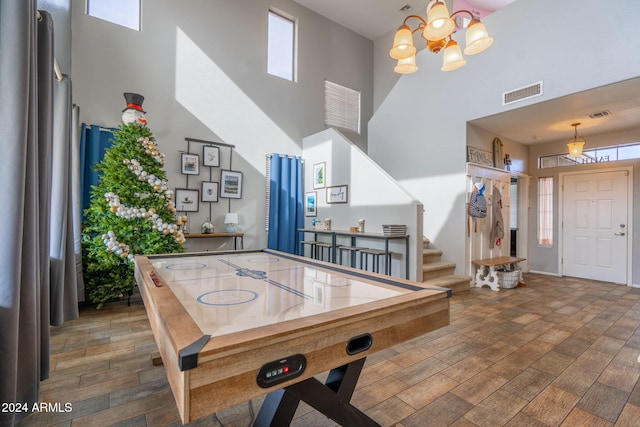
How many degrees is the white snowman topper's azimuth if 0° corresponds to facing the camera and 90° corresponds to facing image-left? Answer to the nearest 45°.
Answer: approximately 315°

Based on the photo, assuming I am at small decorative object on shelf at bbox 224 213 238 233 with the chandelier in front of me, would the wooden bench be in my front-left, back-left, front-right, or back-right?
front-left

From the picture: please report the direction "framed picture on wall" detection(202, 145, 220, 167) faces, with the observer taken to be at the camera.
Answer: facing the viewer and to the right of the viewer

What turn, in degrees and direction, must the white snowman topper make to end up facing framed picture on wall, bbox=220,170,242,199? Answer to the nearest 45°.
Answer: approximately 90° to its left

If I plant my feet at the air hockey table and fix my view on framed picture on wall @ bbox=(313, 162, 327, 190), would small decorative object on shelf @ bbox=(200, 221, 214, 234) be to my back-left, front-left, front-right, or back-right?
front-left

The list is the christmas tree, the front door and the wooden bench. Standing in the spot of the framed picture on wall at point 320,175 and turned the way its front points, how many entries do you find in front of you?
1

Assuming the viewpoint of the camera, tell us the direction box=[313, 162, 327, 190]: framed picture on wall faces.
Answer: facing the viewer and to the left of the viewer

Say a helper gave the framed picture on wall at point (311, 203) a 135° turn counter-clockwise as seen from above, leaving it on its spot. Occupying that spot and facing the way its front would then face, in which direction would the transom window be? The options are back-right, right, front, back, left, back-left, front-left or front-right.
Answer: front

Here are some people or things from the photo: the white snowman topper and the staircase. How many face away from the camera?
0

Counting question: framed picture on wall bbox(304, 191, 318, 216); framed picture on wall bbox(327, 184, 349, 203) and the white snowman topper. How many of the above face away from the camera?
0

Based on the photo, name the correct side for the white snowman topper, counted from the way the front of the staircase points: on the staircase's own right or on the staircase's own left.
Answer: on the staircase's own right

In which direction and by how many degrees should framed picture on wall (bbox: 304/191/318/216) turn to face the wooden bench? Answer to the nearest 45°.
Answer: approximately 135° to its left

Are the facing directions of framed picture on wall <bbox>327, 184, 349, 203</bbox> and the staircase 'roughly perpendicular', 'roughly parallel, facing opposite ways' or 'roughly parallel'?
roughly perpendicular

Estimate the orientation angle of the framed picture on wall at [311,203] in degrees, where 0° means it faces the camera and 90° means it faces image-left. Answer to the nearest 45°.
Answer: approximately 45°
